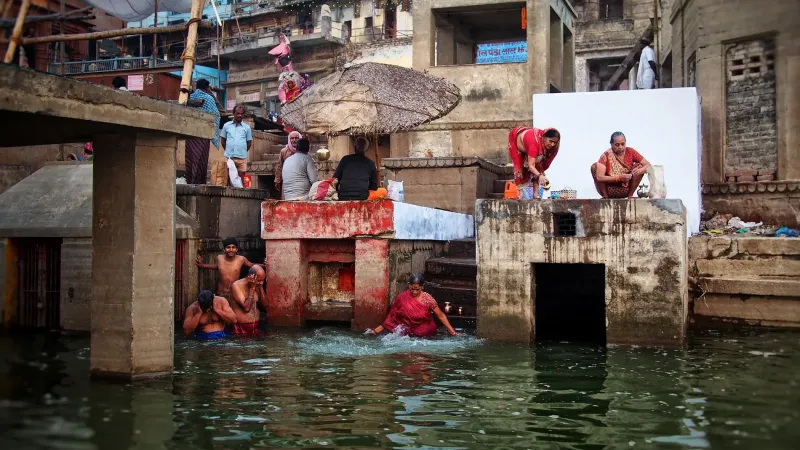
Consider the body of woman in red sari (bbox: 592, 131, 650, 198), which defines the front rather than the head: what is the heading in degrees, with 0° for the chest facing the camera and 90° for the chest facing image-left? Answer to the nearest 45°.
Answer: approximately 0°

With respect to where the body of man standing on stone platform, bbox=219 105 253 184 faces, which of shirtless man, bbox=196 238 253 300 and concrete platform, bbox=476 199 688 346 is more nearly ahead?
the shirtless man

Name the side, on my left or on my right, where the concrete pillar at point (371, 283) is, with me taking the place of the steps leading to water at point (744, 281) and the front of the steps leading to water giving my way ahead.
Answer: on my right

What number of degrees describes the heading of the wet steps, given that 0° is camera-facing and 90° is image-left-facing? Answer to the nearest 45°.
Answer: approximately 0°

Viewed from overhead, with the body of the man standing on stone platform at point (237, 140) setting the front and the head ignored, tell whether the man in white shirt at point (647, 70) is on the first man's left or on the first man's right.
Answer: on the first man's left
